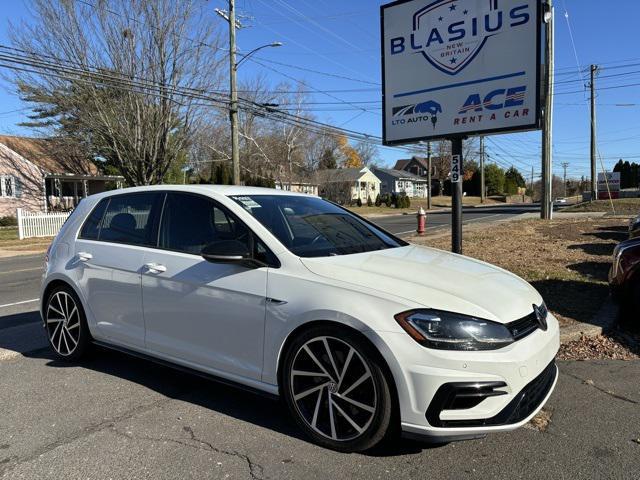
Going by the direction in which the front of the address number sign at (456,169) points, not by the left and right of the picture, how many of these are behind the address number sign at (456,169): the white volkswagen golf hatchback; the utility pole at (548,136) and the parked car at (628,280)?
1

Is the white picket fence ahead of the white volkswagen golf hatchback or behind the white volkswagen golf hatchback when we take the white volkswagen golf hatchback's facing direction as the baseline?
behind

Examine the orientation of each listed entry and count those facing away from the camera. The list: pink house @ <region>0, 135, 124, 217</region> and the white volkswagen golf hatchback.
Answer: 0

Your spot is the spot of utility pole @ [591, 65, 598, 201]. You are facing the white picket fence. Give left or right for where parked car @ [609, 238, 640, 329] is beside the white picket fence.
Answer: left

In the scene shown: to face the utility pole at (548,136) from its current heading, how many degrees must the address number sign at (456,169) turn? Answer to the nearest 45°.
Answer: approximately 180°

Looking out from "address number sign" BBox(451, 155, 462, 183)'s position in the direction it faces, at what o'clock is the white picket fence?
The white picket fence is roughly at 4 o'clock from the address number sign.

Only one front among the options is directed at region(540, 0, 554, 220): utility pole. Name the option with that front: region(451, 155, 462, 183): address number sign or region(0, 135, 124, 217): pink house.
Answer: the pink house

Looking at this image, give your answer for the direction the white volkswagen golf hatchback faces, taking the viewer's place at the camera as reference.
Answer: facing the viewer and to the right of the viewer

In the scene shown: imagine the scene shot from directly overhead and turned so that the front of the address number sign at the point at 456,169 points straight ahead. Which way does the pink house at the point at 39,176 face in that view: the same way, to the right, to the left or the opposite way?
to the left

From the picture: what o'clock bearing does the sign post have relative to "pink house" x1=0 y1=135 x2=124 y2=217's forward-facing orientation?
The sign post is roughly at 1 o'clock from the pink house.

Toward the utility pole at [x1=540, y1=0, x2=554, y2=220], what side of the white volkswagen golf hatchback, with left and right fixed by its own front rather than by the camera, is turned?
left

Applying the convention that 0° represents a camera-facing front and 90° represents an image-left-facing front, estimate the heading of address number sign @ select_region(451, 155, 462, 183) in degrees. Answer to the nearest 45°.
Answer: approximately 0°
